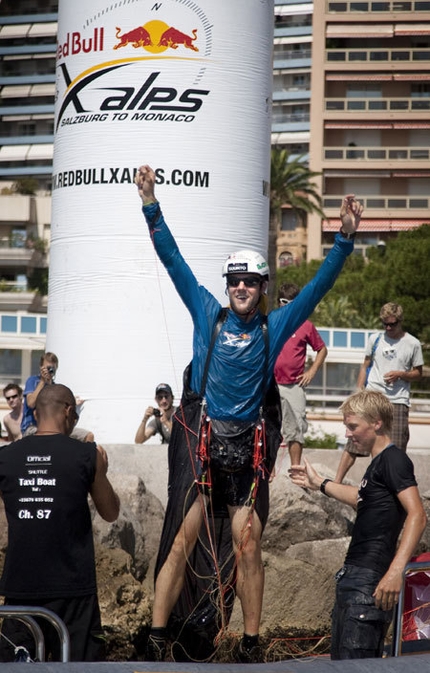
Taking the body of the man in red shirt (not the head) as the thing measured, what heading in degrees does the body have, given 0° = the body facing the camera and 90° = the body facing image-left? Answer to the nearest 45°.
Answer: approximately 45°

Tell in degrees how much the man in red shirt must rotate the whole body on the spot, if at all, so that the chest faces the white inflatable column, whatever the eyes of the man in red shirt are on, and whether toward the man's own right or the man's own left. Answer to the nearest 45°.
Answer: approximately 90° to the man's own right

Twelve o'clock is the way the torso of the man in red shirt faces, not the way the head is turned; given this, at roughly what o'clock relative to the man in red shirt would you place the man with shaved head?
The man with shaved head is roughly at 11 o'clock from the man in red shirt.

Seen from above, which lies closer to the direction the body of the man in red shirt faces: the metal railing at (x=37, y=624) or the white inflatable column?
the metal railing

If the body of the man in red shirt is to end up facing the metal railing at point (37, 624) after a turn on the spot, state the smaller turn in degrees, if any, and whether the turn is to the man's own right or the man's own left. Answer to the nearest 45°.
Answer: approximately 45° to the man's own left

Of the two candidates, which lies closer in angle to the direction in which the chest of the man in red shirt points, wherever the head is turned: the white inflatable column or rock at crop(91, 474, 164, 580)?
the rock
